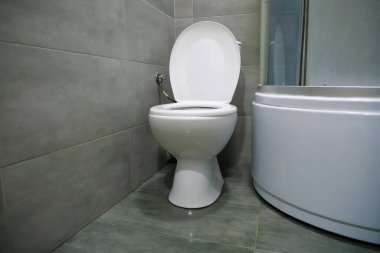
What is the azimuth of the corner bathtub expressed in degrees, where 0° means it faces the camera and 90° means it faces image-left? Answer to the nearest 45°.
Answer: approximately 45°
